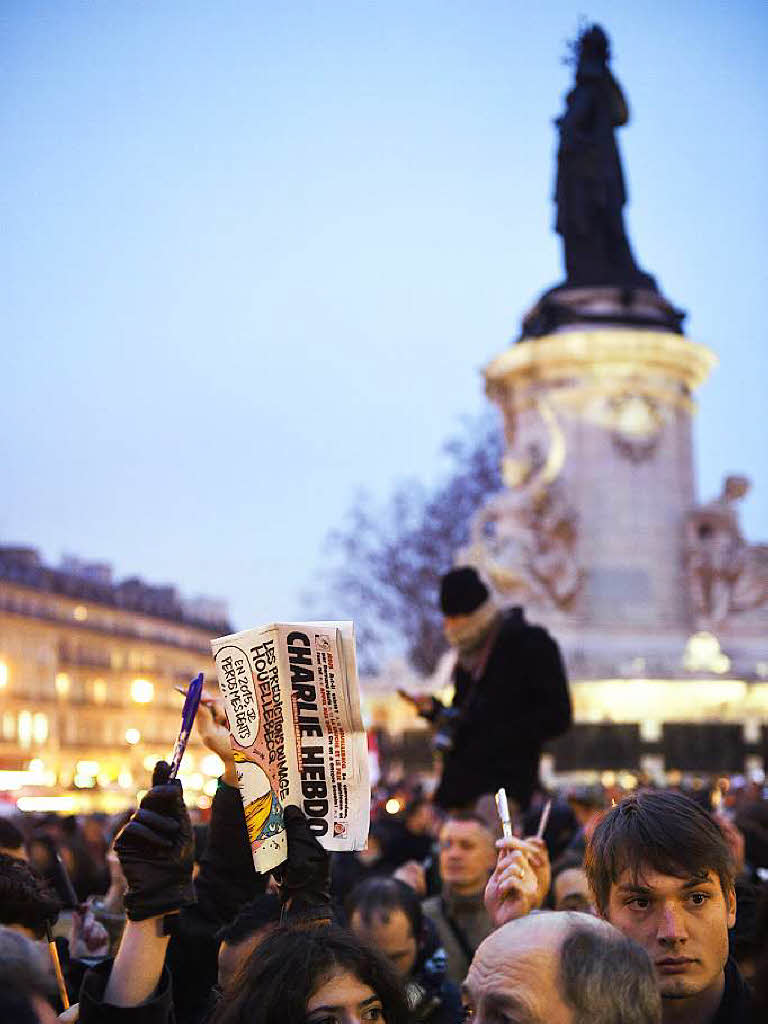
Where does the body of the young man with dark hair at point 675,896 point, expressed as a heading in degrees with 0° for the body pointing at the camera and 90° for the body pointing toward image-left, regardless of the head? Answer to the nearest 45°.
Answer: approximately 0°

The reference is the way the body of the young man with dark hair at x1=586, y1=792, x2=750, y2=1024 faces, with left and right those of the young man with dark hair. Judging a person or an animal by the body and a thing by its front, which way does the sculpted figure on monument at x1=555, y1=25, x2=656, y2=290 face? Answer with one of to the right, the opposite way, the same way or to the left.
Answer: to the right

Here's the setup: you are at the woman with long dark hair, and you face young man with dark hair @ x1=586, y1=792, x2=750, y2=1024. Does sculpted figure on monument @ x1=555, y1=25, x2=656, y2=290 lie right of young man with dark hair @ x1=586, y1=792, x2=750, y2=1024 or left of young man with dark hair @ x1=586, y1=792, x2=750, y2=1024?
left

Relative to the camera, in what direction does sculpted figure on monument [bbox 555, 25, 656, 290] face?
facing to the left of the viewer

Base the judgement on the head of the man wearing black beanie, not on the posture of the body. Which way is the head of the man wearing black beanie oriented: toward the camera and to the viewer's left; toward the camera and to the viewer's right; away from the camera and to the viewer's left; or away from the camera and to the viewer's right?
toward the camera and to the viewer's left
